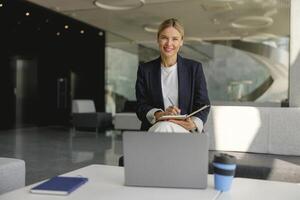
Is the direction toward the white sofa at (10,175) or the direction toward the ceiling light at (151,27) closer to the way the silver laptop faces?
the ceiling light

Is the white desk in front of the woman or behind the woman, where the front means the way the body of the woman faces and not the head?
in front

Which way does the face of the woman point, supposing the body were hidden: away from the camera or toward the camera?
toward the camera

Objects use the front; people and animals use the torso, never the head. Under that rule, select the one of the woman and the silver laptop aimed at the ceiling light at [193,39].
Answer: the silver laptop

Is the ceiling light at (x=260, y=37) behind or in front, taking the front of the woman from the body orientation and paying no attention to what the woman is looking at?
behind

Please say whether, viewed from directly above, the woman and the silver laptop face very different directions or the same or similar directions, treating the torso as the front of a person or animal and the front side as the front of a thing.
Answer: very different directions

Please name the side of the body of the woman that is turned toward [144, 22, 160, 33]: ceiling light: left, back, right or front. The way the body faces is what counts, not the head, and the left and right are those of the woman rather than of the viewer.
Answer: back

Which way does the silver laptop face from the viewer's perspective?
away from the camera

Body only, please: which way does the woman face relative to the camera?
toward the camera

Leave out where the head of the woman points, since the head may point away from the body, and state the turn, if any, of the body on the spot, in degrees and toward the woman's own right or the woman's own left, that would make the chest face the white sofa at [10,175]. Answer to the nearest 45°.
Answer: approximately 90° to the woman's own right

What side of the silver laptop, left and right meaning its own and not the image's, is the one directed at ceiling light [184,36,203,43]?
front

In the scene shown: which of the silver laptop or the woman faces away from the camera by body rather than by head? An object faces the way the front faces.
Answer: the silver laptop

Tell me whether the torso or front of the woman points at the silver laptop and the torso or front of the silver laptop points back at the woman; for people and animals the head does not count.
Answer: yes

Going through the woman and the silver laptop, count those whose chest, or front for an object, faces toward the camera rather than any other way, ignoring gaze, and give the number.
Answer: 1

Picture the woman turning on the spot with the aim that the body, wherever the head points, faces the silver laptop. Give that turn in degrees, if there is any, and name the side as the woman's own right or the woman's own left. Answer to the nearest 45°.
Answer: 0° — they already face it
